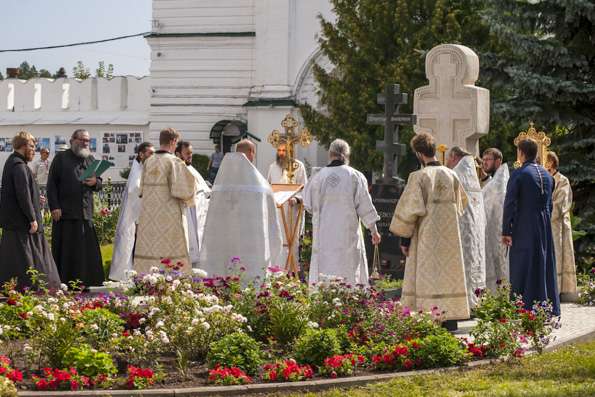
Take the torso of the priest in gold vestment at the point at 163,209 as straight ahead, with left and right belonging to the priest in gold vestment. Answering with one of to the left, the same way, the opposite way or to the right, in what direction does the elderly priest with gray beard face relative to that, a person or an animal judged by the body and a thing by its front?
to the right

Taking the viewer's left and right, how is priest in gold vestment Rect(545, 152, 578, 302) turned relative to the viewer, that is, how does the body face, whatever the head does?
facing to the left of the viewer

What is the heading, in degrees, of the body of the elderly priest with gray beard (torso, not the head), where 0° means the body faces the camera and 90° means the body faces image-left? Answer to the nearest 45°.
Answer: approximately 315°

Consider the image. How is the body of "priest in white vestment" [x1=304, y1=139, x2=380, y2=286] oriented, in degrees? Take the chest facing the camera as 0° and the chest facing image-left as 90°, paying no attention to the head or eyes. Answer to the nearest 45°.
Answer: approximately 180°

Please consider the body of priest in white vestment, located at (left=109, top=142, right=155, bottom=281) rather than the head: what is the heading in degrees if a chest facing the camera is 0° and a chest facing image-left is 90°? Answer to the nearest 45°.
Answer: approximately 270°

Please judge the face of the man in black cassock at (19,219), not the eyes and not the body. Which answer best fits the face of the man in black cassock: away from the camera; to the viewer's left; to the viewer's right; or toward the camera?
to the viewer's right

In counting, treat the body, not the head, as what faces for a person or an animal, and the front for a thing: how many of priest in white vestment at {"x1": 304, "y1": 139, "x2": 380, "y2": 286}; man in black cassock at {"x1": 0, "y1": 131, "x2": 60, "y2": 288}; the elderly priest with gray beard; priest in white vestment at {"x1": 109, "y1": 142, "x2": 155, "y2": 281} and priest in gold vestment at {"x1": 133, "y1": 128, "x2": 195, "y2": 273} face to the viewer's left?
0

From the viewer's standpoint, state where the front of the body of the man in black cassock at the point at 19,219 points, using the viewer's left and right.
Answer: facing to the right of the viewer

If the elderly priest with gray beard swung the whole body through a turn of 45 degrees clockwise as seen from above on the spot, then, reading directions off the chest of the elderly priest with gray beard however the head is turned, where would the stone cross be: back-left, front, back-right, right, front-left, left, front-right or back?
left

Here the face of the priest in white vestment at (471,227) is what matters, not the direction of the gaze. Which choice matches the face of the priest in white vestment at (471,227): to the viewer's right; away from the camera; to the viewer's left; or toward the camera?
to the viewer's left

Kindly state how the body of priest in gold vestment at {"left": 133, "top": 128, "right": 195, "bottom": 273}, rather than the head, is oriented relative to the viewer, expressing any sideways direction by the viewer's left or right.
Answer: facing away from the viewer and to the right of the viewer

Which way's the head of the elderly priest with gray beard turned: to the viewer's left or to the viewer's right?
to the viewer's right

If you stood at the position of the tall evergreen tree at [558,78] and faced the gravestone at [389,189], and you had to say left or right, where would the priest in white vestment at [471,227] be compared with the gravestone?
left
